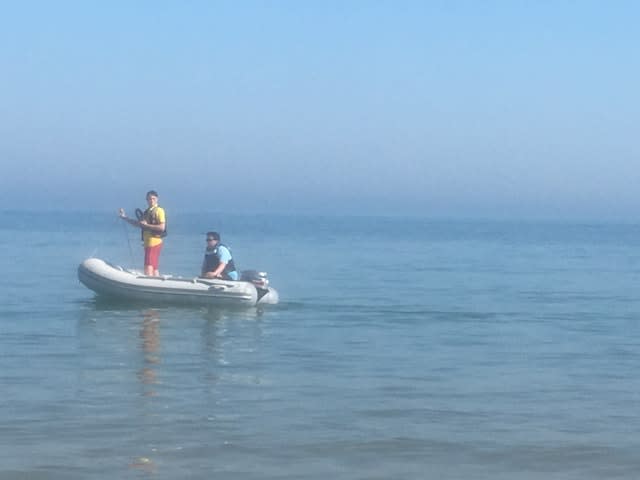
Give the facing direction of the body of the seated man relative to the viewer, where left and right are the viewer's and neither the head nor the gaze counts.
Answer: facing the viewer and to the left of the viewer

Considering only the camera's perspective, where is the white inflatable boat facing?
facing to the left of the viewer

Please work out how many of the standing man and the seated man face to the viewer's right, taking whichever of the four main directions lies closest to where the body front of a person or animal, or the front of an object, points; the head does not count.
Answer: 0
